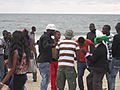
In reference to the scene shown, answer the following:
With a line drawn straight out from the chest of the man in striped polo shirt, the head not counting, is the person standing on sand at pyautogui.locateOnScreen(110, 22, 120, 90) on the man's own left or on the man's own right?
on the man's own right

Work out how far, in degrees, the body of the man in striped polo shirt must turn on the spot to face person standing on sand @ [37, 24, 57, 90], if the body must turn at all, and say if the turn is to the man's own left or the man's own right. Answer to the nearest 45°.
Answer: approximately 45° to the man's own left

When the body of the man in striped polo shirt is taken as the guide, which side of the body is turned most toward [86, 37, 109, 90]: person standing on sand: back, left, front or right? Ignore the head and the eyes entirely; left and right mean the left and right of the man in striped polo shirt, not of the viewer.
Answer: right

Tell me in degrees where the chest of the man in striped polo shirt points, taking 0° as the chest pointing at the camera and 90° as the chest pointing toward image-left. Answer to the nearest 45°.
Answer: approximately 180°
